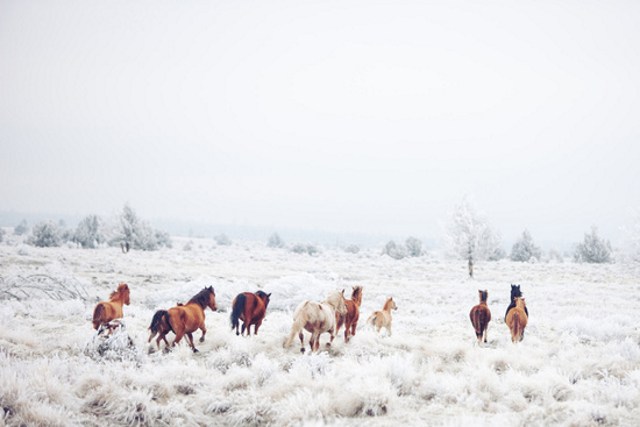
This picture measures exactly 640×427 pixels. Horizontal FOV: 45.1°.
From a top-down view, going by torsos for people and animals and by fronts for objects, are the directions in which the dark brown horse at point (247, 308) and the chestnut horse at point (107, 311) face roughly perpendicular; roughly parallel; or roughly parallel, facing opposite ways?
roughly parallel

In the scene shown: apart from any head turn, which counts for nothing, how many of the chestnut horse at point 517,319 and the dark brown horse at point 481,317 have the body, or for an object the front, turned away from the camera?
2

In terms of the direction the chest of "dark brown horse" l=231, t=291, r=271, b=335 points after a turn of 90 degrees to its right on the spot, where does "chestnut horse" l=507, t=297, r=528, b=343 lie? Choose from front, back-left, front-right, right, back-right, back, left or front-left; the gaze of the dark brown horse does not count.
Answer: front-left

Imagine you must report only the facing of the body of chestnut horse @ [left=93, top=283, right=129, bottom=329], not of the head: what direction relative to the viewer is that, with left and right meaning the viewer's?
facing away from the viewer and to the right of the viewer

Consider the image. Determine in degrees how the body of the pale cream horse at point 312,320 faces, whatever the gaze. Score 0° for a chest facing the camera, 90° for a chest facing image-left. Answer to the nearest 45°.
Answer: approximately 225°

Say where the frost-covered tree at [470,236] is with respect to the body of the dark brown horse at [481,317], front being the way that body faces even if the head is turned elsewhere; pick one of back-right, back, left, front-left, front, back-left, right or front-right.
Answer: front

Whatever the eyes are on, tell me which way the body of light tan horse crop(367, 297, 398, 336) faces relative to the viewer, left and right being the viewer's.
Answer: facing away from the viewer and to the right of the viewer

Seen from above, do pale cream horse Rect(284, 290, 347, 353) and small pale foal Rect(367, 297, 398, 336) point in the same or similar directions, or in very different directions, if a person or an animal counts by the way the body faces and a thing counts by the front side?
same or similar directions

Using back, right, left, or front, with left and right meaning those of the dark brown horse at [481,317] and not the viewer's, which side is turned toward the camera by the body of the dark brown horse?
back

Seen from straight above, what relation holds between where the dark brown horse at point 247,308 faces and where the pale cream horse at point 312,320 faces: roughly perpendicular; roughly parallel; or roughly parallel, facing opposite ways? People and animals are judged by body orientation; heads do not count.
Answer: roughly parallel

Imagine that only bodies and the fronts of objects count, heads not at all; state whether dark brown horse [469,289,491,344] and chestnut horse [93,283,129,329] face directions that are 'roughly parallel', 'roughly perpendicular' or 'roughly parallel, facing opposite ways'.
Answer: roughly parallel

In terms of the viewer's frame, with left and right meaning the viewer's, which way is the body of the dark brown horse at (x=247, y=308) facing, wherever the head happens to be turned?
facing away from the viewer and to the right of the viewer

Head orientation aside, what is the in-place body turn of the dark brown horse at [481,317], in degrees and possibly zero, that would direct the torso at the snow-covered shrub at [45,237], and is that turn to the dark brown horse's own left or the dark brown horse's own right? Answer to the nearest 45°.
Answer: approximately 45° to the dark brown horse's own left

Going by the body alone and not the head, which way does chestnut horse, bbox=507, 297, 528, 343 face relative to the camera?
away from the camera
